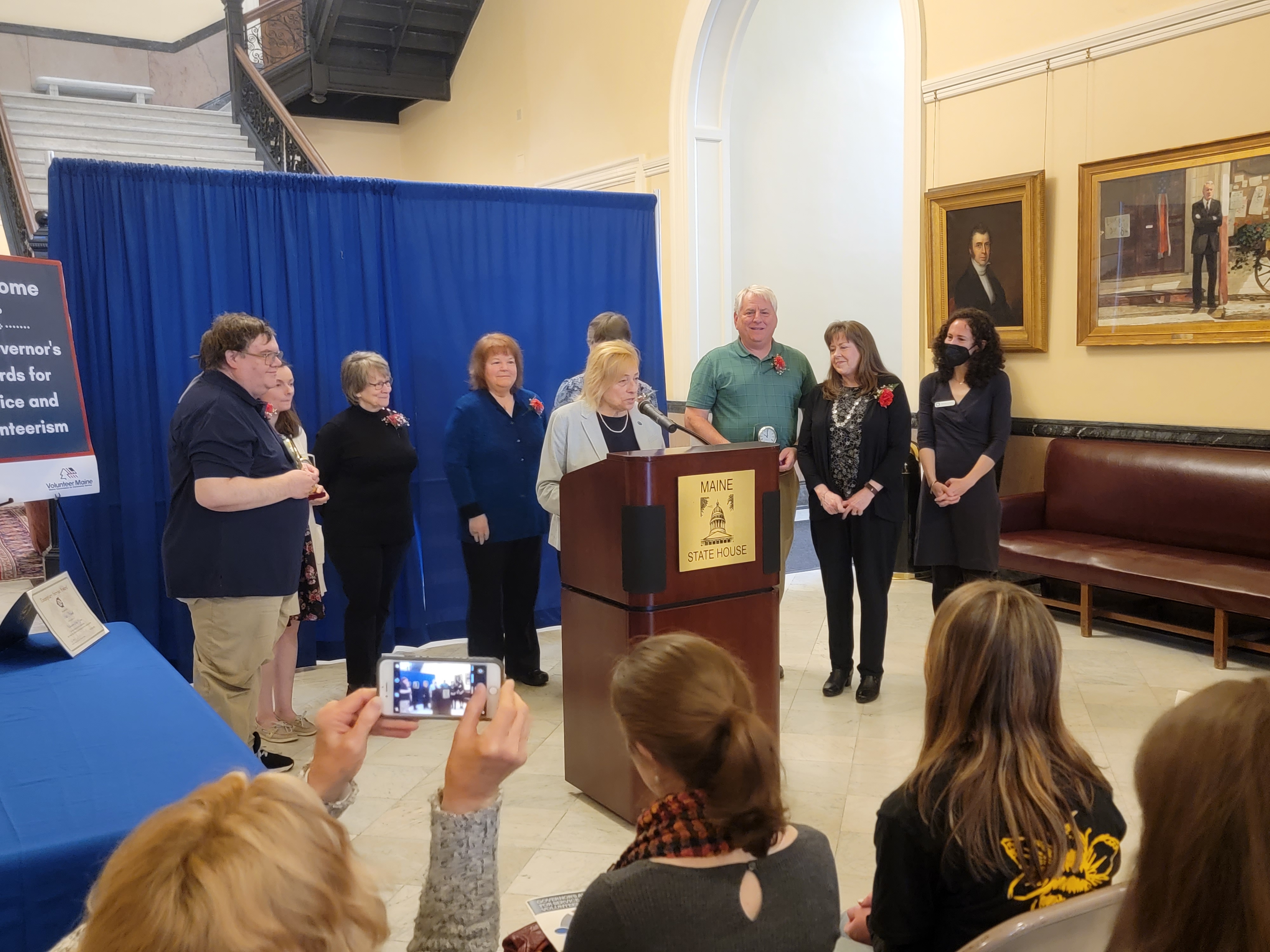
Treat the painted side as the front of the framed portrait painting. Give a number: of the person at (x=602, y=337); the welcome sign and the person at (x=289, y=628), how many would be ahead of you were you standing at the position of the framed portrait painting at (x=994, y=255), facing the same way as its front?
3

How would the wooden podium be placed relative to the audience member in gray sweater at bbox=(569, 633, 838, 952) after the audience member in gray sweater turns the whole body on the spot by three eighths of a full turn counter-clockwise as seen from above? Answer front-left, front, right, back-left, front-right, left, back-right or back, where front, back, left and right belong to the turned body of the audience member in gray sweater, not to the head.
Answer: back

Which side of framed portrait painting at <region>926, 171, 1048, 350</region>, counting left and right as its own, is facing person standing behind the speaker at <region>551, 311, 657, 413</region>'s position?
front

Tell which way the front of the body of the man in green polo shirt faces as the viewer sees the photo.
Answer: toward the camera

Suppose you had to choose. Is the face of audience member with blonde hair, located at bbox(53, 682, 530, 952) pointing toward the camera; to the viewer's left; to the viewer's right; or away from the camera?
away from the camera

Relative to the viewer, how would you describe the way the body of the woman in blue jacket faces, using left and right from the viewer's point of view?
facing the viewer and to the right of the viewer

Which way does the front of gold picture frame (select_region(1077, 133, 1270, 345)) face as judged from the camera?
facing the viewer and to the left of the viewer

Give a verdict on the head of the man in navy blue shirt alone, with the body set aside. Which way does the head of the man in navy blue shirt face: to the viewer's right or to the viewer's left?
to the viewer's right

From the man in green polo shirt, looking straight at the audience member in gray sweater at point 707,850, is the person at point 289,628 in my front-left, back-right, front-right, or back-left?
front-right

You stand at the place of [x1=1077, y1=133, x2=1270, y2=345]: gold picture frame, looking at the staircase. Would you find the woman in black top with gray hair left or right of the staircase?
left

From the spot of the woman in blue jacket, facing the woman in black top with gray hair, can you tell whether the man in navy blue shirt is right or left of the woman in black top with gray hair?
left

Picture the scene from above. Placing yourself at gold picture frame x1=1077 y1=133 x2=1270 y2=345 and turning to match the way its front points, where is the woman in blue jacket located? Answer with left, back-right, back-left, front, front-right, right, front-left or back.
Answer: front

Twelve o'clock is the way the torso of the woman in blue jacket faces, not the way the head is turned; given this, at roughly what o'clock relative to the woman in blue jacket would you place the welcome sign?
The welcome sign is roughly at 4 o'clock from the woman in blue jacket.

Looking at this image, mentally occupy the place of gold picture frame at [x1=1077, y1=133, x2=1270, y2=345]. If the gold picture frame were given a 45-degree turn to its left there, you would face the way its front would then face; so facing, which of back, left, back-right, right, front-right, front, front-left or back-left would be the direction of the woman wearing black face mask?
front-right

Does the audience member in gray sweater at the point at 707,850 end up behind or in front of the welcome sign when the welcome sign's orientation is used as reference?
in front
